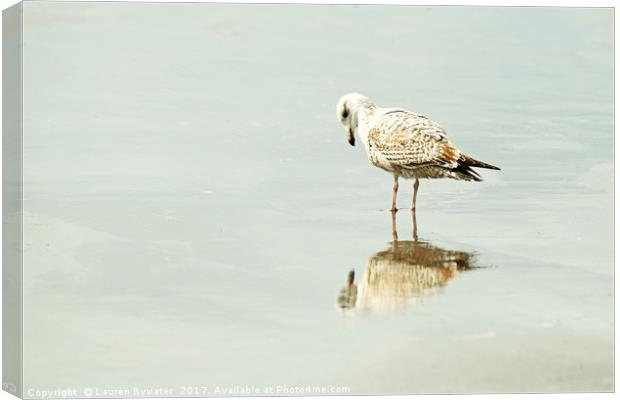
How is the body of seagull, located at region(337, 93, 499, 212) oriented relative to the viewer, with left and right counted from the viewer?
facing to the left of the viewer
